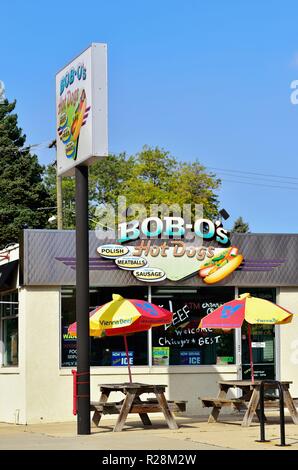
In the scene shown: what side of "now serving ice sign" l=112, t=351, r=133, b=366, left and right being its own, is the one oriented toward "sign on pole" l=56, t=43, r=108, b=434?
front

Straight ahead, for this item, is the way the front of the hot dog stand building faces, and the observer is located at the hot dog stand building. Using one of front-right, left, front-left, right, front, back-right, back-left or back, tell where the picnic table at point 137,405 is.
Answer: front

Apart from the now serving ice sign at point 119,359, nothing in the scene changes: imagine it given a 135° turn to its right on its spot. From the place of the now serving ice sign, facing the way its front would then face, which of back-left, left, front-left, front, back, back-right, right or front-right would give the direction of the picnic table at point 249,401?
back

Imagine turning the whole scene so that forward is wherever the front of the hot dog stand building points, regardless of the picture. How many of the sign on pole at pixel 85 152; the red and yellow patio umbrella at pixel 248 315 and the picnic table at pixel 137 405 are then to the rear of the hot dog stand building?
0

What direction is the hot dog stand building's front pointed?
toward the camera

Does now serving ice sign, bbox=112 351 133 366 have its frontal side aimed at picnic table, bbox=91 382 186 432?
yes

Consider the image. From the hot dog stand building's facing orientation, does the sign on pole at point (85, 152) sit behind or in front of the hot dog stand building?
in front

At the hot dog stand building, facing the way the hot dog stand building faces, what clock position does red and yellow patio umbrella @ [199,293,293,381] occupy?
The red and yellow patio umbrella is roughly at 11 o'clock from the hot dog stand building.

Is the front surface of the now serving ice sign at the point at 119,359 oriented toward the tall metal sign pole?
yes

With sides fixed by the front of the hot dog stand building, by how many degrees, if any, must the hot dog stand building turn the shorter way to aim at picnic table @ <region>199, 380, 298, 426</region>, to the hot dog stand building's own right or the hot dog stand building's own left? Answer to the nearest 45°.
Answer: approximately 45° to the hot dog stand building's own left

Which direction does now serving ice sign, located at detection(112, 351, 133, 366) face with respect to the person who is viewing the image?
facing the viewer

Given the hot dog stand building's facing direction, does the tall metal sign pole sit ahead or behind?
ahead

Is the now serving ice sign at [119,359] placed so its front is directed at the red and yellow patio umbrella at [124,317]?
yes
